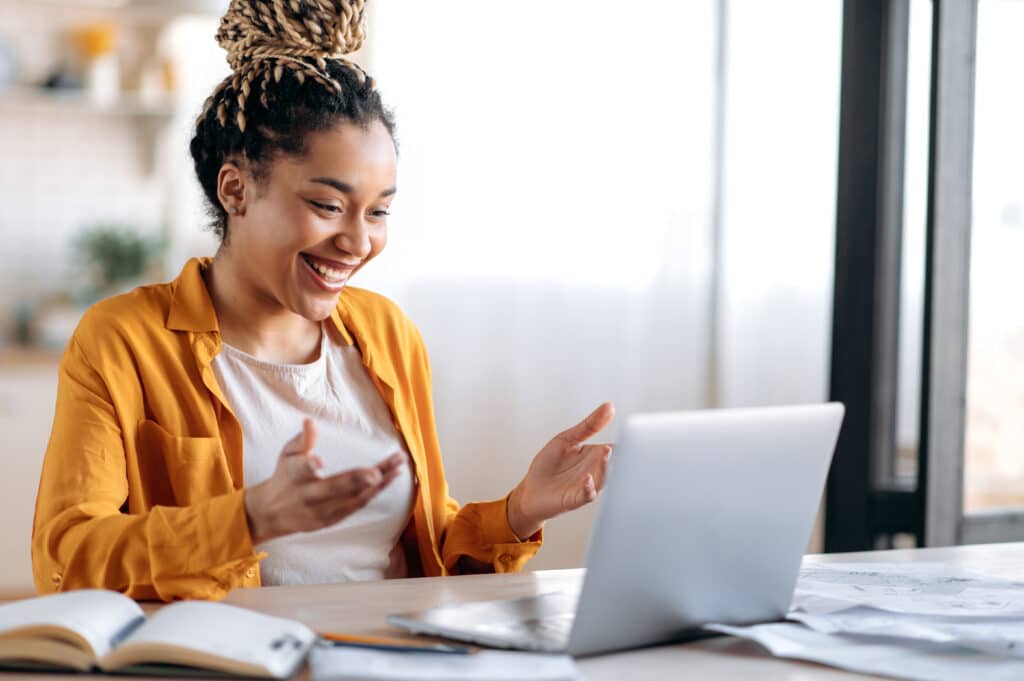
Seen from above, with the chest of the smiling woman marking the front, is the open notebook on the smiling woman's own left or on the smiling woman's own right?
on the smiling woman's own right

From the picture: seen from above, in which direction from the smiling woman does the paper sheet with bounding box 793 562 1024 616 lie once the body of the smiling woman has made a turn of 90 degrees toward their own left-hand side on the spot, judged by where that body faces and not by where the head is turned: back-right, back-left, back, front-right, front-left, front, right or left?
right

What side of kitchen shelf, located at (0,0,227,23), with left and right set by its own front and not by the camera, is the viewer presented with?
front

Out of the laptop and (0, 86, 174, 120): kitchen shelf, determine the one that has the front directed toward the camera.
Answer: the kitchen shelf

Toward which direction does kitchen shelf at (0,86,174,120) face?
toward the camera

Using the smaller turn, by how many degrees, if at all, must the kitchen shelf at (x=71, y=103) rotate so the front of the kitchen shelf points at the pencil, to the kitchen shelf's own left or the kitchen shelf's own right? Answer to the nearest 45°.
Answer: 0° — it already faces it

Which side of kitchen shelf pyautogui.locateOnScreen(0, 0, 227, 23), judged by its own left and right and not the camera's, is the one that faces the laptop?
front

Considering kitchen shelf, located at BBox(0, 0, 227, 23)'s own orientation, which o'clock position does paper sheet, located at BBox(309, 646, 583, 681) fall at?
The paper sheet is roughly at 12 o'clock from the kitchen shelf.

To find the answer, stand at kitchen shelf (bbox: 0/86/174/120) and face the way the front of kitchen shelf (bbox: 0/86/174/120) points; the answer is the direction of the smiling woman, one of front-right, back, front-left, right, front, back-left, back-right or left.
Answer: front

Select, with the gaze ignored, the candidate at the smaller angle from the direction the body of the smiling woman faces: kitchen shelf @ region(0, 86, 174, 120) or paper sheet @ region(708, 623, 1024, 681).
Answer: the paper sheet

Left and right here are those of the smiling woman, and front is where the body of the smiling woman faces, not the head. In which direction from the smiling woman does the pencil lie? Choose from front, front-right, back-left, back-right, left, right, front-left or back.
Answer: front-right

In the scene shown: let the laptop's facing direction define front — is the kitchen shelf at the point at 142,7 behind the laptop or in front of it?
in front

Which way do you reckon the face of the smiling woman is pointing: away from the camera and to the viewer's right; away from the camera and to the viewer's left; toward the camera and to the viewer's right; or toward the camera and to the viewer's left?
toward the camera and to the viewer's right

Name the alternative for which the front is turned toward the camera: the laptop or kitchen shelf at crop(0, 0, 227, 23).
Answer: the kitchen shelf

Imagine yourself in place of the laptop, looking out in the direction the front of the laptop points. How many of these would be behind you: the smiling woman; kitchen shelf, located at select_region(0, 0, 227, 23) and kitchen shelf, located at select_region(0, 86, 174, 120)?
0

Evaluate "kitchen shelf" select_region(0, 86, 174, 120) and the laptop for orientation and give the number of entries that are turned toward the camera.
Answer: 1

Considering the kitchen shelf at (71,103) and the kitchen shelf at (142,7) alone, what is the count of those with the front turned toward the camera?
2

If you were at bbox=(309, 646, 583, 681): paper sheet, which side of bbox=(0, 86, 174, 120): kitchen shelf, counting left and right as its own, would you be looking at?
front

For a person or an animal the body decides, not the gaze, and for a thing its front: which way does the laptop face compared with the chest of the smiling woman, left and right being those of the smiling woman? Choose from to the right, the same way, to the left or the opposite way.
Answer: the opposite way

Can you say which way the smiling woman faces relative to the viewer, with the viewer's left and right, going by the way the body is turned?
facing the viewer and to the right of the viewer
